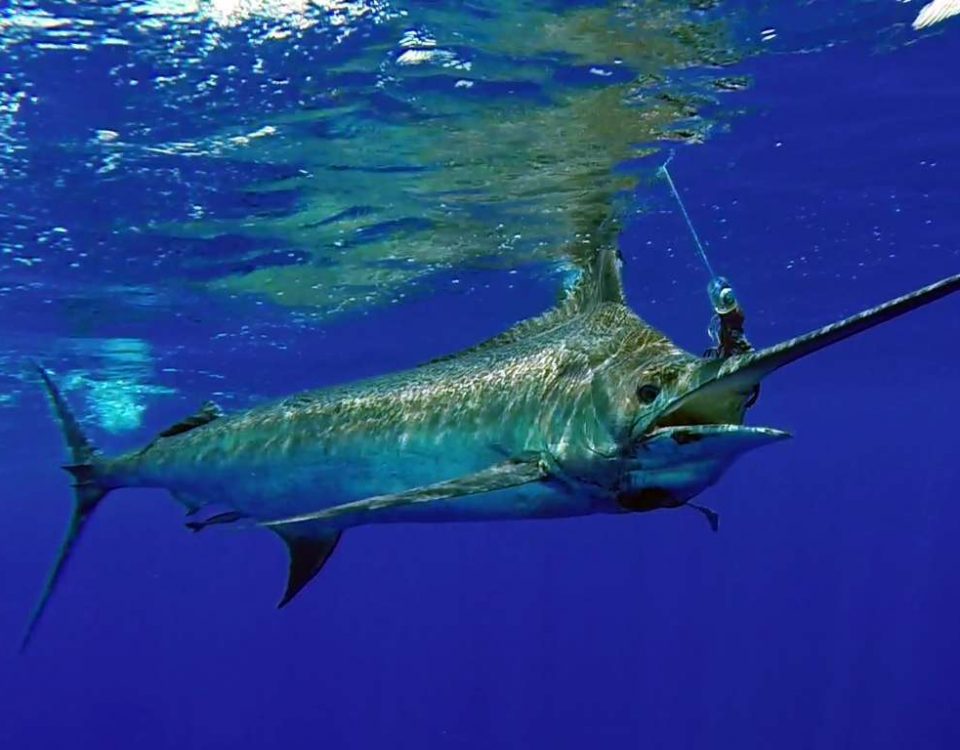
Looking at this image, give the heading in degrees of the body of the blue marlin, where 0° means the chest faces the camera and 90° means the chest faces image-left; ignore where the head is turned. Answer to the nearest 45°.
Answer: approximately 270°
